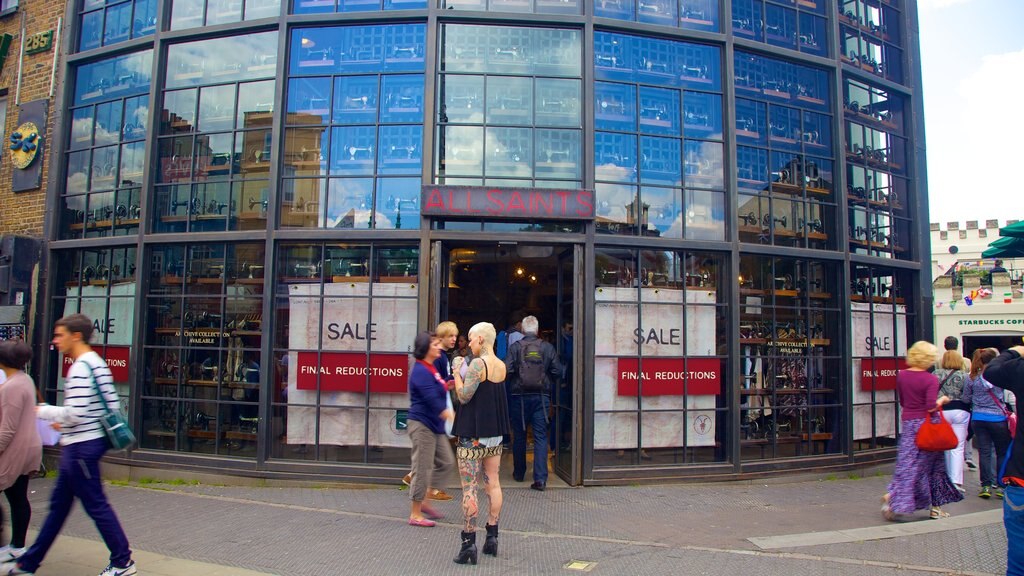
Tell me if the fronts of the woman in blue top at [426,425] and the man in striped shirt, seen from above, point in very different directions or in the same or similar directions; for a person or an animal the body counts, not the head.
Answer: very different directions

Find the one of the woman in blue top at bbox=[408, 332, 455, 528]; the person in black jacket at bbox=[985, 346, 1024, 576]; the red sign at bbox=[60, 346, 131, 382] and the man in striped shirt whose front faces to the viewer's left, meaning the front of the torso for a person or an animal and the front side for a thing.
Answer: the man in striped shirt

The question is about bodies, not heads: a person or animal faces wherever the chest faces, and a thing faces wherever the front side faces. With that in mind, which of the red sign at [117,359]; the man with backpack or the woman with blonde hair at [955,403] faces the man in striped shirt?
the red sign

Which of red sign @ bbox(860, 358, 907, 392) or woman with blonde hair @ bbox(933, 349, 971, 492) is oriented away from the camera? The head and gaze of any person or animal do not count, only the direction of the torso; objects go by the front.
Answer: the woman with blonde hair

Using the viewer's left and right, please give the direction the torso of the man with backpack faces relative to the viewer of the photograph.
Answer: facing away from the viewer

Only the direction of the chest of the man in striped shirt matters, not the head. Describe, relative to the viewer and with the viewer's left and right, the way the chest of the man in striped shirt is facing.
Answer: facing to the left of the viewer

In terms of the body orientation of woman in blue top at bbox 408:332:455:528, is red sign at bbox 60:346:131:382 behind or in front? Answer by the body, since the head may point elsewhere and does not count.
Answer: behind

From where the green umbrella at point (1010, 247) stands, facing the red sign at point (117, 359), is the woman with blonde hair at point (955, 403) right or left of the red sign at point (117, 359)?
left

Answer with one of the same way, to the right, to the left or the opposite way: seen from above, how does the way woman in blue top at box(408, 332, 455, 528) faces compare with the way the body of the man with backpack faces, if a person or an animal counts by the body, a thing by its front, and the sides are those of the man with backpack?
to the right

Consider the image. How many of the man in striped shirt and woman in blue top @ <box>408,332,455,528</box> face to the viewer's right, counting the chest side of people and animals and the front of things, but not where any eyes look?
1

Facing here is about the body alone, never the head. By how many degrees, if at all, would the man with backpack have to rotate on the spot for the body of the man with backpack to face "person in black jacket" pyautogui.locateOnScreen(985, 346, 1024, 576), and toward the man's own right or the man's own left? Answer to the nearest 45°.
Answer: approximately 135° to the man's own right

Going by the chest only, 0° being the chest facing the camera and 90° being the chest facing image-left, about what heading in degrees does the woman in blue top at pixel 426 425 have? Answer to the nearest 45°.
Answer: approximately 270°

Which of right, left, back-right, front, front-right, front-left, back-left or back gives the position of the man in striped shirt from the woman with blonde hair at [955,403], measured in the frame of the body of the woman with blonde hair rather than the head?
back-left

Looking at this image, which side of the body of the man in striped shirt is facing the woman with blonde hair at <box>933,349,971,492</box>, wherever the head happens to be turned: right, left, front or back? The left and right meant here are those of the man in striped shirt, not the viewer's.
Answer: back

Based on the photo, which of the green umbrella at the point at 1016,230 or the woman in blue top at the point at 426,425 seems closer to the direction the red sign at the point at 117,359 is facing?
the woman in blue top
